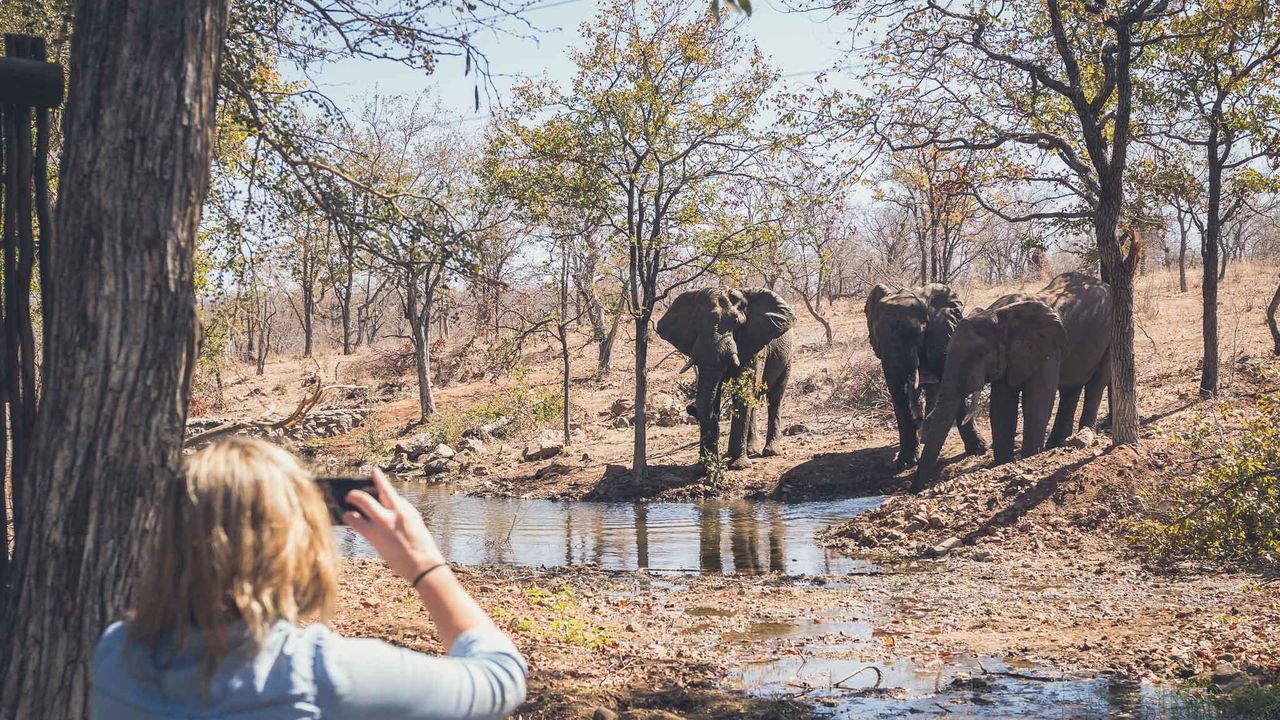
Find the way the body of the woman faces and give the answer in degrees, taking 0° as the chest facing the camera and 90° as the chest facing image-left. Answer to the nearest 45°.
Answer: approximately 180°

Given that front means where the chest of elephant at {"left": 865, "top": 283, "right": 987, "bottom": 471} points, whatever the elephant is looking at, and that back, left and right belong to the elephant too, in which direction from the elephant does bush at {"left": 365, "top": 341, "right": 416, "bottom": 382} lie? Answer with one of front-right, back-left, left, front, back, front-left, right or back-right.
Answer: back-right

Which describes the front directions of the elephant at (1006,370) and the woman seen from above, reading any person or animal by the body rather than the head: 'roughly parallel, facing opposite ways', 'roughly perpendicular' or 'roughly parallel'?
roughly perpendicular

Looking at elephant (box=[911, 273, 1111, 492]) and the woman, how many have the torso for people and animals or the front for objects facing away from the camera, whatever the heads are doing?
1

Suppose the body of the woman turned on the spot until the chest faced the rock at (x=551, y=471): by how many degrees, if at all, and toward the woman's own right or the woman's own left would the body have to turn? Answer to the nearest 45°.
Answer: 0° — they already face it

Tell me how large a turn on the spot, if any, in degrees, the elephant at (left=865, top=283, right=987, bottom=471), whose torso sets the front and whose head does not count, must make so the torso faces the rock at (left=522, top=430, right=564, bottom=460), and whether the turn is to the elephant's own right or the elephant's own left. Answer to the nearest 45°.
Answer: approximately 90° to the elephant's own right

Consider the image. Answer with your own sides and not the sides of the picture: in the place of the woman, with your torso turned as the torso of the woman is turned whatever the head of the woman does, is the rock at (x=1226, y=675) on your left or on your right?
on your right

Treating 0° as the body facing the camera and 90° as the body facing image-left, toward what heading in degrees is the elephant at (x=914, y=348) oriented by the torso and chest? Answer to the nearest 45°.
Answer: approximately 0°

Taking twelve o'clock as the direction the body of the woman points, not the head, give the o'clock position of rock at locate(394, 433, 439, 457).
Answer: The rock is roughly at 12 o'clock from the woman.
